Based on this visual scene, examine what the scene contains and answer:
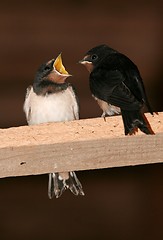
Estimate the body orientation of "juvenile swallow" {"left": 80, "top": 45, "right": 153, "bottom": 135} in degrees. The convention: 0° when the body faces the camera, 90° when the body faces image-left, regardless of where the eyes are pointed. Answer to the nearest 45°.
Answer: approximately 135°

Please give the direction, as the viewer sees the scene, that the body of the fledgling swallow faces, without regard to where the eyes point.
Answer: toward the camera
